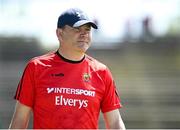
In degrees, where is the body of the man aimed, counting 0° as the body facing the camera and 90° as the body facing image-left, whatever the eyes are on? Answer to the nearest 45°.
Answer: approximately 0°

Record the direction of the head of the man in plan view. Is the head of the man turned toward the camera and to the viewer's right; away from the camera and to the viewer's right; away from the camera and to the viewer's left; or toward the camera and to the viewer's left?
toward the camera and to the viewer's right
